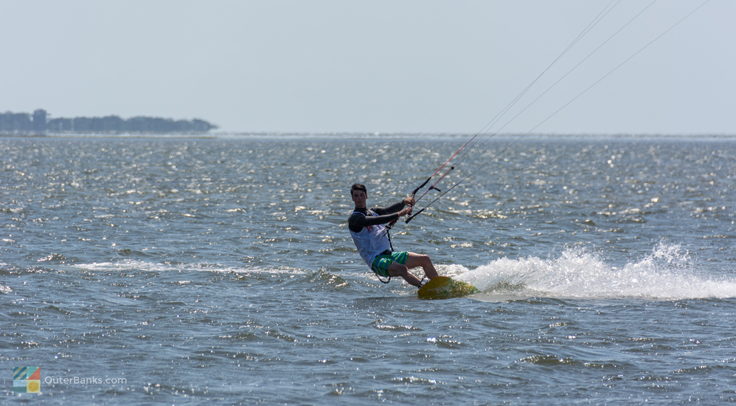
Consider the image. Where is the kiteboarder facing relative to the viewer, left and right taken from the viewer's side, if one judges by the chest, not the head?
facing the viewer and to the right of the viewer
